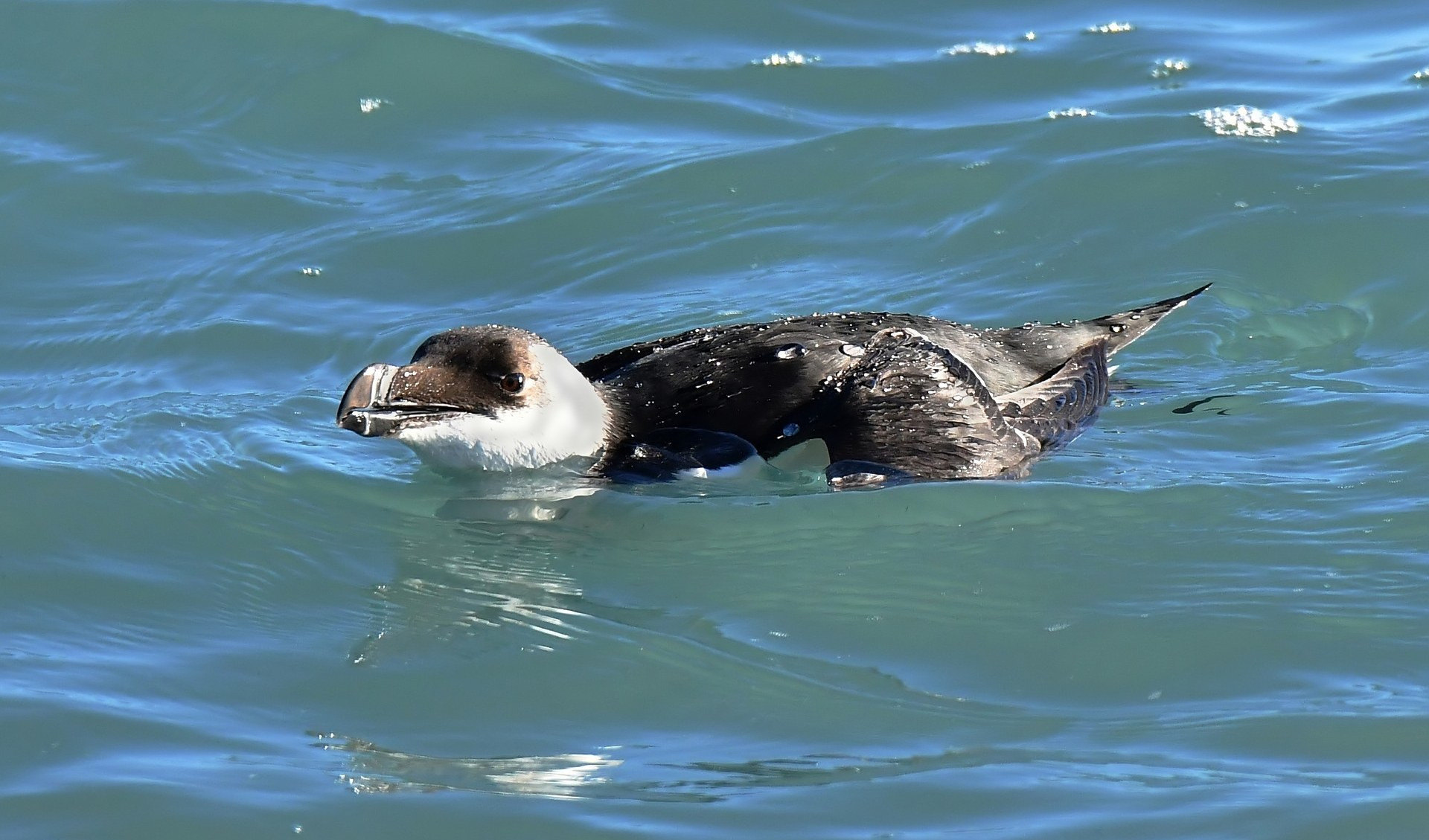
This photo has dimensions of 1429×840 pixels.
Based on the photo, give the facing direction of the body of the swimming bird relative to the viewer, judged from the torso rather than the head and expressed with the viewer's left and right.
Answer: facing to the left of the viewer
